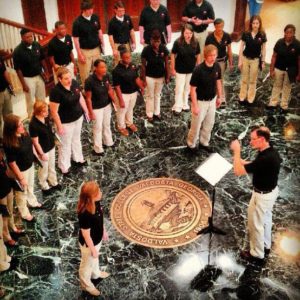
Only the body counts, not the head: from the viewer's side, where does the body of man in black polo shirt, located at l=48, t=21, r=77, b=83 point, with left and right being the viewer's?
facing the viewer and to the right of the viewer

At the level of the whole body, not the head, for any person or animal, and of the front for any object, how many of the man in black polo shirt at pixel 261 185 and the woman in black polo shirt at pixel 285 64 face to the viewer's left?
1

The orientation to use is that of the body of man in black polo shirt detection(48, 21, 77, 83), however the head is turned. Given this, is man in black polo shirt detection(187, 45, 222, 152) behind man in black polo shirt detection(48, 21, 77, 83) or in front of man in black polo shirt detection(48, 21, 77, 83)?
in front

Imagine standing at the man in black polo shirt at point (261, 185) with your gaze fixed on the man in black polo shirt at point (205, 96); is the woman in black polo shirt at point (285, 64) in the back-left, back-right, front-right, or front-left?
front-right

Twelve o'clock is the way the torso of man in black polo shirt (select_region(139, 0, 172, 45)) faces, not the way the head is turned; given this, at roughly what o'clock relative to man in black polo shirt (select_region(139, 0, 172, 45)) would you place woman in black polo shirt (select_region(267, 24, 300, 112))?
woman in black polo shirt (select_region(267, 24, 300, 112)) is roughly at 10 o'clock from man in black polo shirt (select_region(139, 0, 172, 45)).

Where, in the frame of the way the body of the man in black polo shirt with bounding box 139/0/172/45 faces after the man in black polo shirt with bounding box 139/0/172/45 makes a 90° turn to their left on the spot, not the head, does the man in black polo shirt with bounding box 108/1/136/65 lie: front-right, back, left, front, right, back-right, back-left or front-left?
back

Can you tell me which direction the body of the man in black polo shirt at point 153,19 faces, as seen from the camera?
toward the camera

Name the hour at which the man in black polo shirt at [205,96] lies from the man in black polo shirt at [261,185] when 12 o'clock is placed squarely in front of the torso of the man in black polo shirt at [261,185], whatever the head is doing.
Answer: the man in black polo shirt at [205,96] is roughly at 2 o'clock from the man in black polo shirt at [261,185].

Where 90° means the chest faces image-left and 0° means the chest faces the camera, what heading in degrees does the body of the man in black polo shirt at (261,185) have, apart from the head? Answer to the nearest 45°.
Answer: approximately 90°

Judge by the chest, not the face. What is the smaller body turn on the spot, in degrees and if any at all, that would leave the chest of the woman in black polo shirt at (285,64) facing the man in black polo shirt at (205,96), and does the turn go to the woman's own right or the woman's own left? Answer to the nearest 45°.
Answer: approximately 45° to the woman's own right

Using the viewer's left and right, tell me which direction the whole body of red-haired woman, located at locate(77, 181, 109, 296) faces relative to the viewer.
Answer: facing to the right of the viewer

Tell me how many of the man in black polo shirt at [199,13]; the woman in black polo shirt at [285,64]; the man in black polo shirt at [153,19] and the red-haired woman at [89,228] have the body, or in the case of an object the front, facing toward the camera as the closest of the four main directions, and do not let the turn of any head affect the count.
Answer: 3

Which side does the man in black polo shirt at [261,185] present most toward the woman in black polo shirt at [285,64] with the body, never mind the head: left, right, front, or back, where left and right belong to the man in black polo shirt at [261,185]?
right

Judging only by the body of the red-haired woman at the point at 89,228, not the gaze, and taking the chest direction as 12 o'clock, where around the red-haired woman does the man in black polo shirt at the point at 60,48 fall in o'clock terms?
The man in black polo shirt is roughly at 9 o'clock from the red-haired woman.

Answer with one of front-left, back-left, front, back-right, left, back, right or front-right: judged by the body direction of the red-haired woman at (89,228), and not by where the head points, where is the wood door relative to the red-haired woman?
left

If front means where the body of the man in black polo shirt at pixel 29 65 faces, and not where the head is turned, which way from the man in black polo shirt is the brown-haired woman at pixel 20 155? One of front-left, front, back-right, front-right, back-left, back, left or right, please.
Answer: front-right

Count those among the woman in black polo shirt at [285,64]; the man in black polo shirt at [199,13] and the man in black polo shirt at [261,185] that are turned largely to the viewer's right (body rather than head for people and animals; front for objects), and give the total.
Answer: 0

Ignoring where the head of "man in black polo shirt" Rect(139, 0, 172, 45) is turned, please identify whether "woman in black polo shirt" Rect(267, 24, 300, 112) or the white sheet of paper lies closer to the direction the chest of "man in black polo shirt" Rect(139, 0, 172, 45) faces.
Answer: the white sheet of paper

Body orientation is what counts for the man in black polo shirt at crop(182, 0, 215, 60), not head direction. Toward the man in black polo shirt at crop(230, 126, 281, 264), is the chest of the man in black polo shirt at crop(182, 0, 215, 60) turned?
yes
